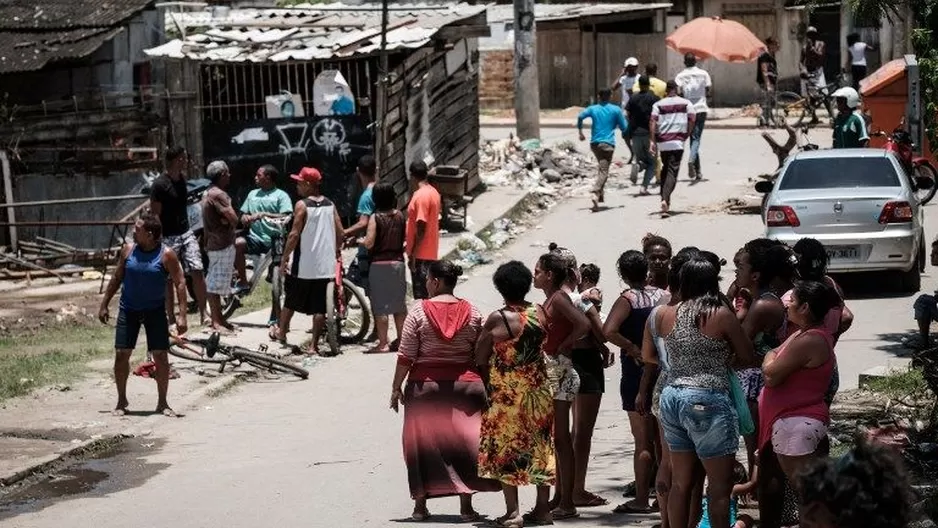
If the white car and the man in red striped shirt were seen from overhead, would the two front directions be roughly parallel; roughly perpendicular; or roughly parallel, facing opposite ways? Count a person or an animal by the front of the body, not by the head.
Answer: roughly parallel

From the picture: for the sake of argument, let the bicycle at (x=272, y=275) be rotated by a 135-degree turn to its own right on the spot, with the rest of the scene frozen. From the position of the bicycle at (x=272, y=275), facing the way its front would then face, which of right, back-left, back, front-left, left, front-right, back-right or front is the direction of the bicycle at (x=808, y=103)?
back-right

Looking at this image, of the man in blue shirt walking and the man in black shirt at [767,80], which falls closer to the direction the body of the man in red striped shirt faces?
the man in black shirt

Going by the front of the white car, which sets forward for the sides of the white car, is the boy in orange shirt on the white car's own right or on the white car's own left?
on the white car's own left

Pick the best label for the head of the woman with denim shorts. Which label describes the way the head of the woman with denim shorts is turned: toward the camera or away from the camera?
away from the camera

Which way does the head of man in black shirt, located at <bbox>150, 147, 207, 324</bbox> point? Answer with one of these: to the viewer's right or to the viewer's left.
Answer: to the viewer's right

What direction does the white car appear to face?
away from the camera

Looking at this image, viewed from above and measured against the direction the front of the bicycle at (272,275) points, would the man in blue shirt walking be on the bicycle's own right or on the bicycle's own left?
on the bicycle's own left

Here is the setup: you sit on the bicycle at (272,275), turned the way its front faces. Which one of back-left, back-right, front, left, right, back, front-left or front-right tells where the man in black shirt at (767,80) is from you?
left

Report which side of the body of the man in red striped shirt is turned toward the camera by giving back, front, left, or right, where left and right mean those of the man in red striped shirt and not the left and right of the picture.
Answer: back

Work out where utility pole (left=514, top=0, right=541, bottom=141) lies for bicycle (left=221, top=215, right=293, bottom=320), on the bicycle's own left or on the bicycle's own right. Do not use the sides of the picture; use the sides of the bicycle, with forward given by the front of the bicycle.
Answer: on the bicycle's own left

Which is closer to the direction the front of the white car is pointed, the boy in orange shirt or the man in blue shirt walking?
the man in blue shirt walking

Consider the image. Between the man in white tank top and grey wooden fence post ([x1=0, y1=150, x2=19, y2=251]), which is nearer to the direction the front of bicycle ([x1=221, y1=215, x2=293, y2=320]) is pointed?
the man in white tank top

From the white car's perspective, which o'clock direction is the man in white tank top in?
The man in white tank top is roughly at 8 o'clock from the white car.

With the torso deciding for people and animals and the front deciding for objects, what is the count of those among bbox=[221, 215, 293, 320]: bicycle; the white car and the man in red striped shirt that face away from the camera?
2
